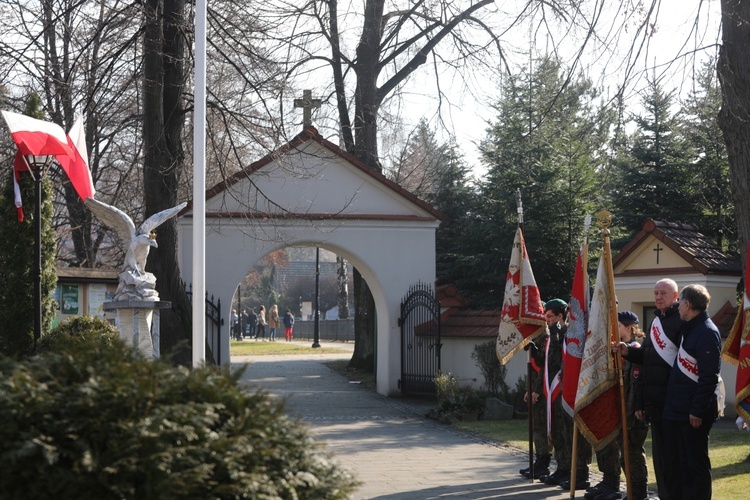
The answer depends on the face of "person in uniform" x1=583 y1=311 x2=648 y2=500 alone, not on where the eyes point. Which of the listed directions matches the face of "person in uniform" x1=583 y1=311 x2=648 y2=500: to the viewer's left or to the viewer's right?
to the viewer's left

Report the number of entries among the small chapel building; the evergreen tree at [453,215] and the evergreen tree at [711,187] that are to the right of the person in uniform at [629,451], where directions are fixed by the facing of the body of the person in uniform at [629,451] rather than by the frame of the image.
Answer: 3

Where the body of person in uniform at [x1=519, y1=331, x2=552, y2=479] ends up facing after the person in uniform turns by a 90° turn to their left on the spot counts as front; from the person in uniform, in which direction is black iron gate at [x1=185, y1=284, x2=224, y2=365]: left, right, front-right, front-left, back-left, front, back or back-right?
back-right

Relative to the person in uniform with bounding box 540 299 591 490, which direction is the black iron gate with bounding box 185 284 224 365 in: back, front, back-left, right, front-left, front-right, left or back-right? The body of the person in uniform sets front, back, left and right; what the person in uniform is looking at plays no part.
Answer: front-right

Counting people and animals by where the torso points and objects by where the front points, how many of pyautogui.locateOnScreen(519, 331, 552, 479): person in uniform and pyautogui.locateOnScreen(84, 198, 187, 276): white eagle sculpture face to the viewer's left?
1

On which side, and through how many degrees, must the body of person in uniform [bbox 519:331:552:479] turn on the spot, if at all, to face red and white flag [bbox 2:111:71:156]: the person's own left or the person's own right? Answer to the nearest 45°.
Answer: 0° — they already face it

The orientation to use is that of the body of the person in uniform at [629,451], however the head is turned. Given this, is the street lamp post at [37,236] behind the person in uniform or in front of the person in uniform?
in front

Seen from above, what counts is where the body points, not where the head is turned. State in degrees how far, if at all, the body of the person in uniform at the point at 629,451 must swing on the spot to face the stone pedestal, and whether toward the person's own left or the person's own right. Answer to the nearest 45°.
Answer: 0° — they already face it

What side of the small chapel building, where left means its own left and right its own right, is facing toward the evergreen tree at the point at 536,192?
right

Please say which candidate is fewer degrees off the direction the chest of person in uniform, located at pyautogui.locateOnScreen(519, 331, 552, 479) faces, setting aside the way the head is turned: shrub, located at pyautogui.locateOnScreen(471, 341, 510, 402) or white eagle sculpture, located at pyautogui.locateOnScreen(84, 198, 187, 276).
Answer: the white eagle sculpture

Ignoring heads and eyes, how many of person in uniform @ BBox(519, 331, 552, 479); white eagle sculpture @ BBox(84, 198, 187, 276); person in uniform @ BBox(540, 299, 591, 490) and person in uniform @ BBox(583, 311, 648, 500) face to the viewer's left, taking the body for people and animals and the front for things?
3

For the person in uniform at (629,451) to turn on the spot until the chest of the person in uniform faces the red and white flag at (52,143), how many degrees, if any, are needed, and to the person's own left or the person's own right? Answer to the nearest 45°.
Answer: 0° — they already face it
